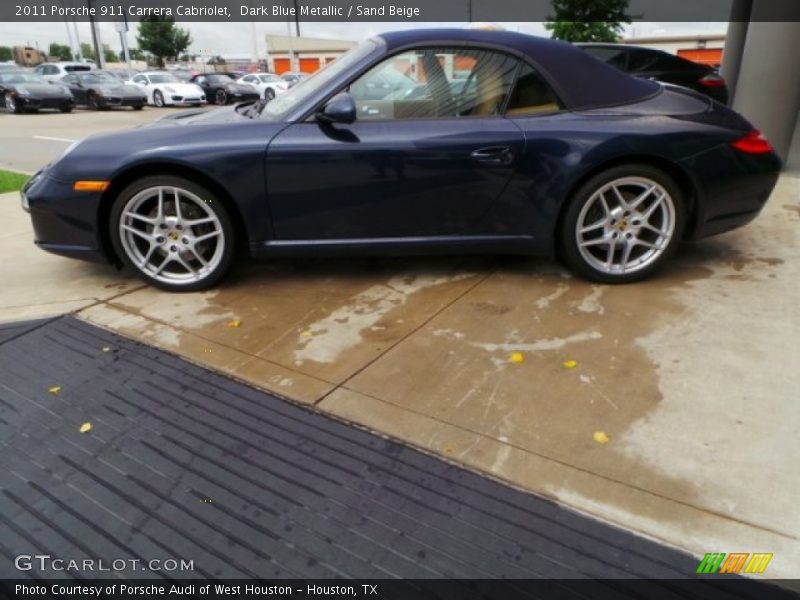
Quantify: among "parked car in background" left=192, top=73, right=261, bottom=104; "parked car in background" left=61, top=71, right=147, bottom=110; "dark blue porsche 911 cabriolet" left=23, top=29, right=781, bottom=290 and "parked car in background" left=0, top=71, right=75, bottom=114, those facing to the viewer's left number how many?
1

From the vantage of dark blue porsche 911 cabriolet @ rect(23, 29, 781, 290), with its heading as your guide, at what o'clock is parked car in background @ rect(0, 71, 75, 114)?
The parked car in background is roughly at 2 o'clock from the dark blue porsche 911 cabriolet.

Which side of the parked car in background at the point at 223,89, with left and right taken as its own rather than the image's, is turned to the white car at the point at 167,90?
right

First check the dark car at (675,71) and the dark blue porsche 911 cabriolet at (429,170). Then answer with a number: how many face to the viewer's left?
2

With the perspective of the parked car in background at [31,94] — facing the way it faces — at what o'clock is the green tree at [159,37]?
The green tree is roughly at 8 o'clock from the parked car in background.

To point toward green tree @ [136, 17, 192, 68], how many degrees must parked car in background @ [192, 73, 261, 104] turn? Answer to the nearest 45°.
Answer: approximately 135° to its left

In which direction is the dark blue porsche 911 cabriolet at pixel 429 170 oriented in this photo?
to the viewer's left

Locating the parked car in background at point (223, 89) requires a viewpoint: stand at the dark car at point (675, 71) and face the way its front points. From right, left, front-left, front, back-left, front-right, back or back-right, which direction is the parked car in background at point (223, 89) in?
front-right

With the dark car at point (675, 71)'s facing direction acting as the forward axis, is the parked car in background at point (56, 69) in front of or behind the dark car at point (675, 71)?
in front

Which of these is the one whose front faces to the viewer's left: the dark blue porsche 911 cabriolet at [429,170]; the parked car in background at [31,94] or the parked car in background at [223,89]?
the dark blue porsche 911 cabriolet
